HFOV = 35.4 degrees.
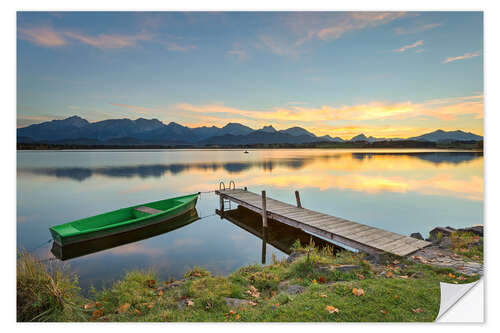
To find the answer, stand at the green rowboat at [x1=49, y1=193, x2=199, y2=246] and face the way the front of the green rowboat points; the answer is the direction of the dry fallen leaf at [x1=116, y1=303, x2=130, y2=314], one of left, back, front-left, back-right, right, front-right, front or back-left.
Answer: back-right

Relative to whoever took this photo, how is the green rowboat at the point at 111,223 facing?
facing away from the viewer and to the right of the viewer

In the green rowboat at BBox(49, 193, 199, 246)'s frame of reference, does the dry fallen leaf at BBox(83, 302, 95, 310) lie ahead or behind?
behind

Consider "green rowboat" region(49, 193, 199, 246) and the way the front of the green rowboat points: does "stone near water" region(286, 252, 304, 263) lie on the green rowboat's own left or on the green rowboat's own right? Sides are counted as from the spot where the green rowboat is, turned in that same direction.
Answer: on the green rowboat's own right
